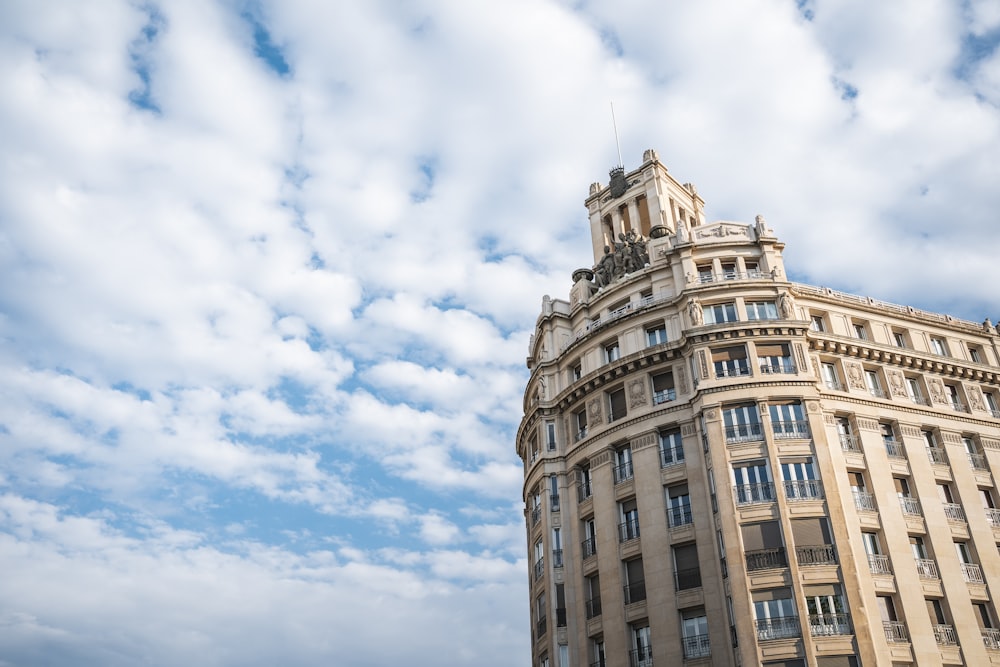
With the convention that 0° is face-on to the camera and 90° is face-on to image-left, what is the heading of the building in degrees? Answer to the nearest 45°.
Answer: approximately 45°
